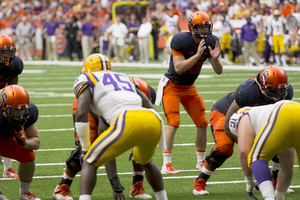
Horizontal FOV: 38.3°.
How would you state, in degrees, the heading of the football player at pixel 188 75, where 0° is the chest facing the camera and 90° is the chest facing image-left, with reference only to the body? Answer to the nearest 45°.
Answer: approximately 315°

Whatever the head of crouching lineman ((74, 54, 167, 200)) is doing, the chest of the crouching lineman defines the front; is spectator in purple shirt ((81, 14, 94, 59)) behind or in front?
in front

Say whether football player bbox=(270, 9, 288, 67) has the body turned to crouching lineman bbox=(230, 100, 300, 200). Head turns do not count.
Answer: yes

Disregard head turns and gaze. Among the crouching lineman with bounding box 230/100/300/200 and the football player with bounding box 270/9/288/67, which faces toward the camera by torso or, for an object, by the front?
the football player

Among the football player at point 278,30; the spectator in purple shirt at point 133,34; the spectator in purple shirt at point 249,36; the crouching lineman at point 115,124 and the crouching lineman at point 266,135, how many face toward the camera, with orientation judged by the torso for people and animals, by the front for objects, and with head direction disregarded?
3

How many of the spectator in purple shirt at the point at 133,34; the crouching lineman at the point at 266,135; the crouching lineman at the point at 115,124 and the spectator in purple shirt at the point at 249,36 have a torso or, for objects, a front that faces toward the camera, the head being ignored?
2

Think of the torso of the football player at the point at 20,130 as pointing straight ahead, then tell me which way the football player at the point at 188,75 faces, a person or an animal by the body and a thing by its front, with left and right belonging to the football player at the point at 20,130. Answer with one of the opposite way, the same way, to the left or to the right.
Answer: the same way

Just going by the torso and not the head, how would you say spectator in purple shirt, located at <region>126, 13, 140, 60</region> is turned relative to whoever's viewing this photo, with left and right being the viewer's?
facing the viewer

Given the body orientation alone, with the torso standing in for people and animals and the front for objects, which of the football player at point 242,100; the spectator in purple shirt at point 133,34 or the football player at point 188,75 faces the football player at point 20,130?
the spectator in purple shirt

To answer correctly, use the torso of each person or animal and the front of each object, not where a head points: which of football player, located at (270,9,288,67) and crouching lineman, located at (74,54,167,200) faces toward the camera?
the football player

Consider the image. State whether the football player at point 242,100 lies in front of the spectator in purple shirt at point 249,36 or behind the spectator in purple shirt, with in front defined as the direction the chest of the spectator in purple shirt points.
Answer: in front

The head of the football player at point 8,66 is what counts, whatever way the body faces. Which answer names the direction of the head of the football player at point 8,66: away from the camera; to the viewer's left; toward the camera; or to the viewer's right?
toward the camera

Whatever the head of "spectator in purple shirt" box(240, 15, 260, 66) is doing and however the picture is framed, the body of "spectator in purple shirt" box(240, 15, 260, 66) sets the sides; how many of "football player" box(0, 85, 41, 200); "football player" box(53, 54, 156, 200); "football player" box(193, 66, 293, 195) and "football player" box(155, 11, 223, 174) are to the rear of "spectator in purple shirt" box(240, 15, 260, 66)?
0

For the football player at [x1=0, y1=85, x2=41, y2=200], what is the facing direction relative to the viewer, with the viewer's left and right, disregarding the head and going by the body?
facing the viewer and to the right of the viewer

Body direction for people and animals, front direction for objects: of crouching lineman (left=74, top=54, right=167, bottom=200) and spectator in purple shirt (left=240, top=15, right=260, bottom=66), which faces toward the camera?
the spectator in purple shirt

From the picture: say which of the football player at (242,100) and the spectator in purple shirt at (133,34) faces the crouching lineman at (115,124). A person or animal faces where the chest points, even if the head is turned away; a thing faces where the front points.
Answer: the spectator in purple shirt

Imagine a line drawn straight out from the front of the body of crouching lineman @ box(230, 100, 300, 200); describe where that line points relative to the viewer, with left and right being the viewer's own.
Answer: facing away from the viewer and to the left of the viewer
